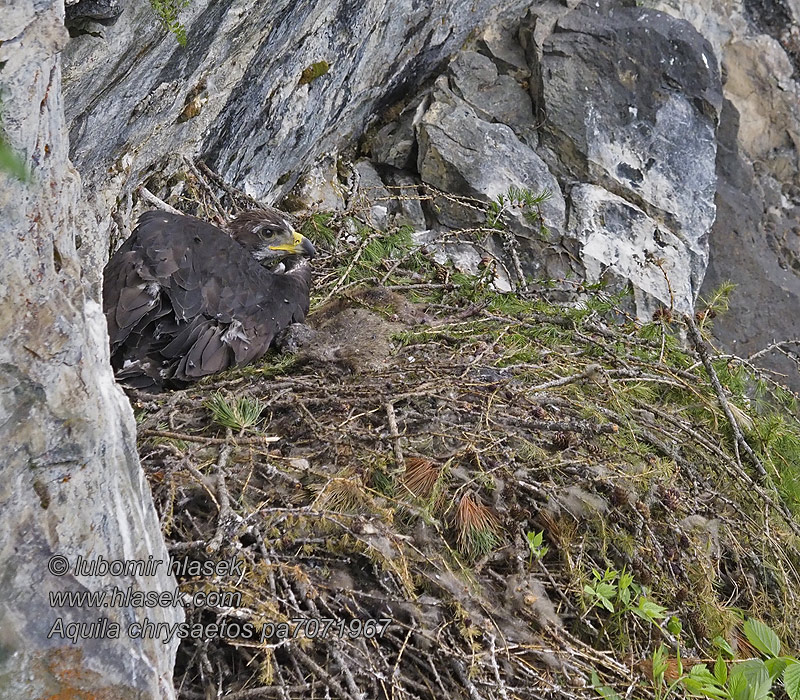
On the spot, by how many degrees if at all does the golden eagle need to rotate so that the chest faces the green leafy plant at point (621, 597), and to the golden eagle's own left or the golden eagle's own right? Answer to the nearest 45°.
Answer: approximately 45° to the golden eagle's own right

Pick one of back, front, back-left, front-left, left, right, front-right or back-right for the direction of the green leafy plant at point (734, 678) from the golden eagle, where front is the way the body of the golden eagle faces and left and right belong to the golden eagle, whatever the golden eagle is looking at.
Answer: front-right

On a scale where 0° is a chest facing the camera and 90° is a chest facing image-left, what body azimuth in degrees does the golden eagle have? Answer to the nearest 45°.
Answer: approximately 270°
